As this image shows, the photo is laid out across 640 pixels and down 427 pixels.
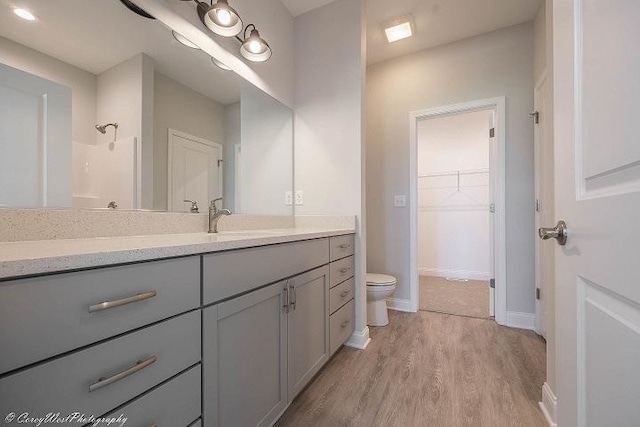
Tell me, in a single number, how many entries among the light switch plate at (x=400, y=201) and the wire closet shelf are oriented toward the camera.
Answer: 2

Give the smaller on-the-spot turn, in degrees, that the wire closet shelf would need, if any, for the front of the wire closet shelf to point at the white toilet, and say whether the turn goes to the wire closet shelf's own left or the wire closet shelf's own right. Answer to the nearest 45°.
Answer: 0° — it already faces it

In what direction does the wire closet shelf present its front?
toward the camera

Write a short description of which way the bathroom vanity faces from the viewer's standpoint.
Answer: facing the viewer and to the right of the viewer

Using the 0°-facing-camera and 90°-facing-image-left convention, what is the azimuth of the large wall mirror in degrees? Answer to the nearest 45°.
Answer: approximately 315°
